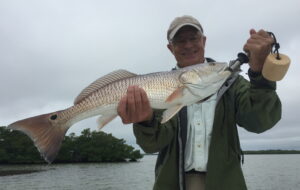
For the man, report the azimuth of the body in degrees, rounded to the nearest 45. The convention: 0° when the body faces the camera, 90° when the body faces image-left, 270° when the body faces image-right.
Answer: approximately 0°
